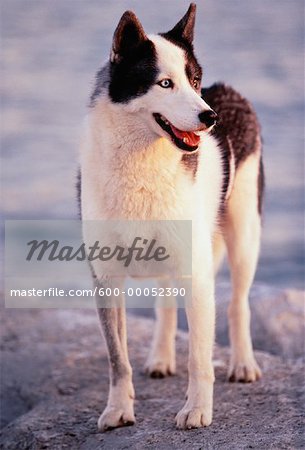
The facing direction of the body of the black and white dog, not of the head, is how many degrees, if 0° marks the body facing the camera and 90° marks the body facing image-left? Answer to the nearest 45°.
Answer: approximately 45°
